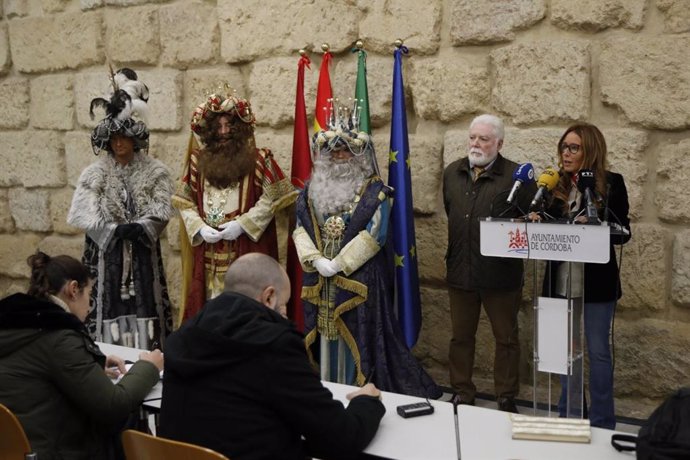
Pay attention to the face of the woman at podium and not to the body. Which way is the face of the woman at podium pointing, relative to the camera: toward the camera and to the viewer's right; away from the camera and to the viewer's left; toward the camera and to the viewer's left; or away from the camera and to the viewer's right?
toward the camera and to the viewer's left

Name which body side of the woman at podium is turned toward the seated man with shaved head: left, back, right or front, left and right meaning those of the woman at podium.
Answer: front

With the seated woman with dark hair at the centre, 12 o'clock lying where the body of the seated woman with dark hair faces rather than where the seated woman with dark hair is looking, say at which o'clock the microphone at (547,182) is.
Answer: The microphone is roughly at 1 o'clock from the seated woman with dark hair.

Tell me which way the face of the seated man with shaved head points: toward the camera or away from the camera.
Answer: away from the camera

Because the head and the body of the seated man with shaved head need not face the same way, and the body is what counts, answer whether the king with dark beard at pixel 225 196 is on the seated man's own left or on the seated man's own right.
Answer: on the seated man's own left

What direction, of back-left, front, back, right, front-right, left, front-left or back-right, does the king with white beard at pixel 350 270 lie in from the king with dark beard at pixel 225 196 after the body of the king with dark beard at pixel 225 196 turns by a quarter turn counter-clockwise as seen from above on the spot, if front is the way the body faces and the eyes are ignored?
front-right

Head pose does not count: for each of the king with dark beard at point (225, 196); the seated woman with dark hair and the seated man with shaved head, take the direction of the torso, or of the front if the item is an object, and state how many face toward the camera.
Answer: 1

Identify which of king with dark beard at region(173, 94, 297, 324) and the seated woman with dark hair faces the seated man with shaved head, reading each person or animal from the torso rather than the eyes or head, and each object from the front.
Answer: the king with dark beard

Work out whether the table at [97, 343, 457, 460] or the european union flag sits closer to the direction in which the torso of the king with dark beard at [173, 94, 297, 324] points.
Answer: the table

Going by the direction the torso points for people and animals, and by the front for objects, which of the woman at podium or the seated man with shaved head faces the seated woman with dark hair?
the woman at podium

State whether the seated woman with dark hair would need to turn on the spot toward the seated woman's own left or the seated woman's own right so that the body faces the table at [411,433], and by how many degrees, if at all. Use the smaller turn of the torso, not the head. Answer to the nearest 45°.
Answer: approximately 90° to the seated woman's own right

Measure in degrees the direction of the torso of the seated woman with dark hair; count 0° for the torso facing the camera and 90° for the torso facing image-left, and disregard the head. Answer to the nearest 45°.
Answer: approximately 225°

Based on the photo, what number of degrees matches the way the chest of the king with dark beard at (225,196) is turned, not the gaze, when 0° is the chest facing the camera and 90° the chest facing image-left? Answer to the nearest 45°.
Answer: approximately 0°

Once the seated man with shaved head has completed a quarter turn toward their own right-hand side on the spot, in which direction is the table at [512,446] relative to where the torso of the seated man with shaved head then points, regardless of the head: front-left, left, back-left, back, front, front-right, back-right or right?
front-left

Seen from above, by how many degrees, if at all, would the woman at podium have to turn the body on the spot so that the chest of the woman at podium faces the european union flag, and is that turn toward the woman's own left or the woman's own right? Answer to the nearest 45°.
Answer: approximately 90° to the woman's own right

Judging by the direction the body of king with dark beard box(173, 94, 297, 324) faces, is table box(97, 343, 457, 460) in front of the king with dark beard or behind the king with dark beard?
in front

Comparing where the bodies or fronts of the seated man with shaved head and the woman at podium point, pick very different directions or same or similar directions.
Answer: very different directions
